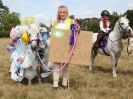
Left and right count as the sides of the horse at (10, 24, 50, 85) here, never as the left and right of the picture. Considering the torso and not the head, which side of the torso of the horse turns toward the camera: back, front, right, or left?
front

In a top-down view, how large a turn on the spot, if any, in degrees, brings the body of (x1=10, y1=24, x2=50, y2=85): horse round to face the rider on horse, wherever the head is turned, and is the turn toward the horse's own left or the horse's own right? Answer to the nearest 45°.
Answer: approximately 135° to the horse's own left

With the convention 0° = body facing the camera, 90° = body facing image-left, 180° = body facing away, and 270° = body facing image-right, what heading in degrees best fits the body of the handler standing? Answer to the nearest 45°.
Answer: approximately 0°

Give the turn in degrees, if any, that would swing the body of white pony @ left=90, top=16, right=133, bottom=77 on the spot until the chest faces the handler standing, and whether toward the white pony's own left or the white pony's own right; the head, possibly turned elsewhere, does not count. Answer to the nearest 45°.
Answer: approximately 90° to the white pony's own right

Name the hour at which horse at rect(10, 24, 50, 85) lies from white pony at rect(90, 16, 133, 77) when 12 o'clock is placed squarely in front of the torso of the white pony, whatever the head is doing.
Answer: The horse is roughly at 3 o'clock from the white pony.

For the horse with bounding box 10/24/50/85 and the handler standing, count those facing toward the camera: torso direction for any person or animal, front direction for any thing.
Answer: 2

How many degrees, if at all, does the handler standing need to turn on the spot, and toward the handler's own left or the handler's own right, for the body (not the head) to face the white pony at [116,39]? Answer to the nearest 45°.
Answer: approximately 135° to the handler's own left
